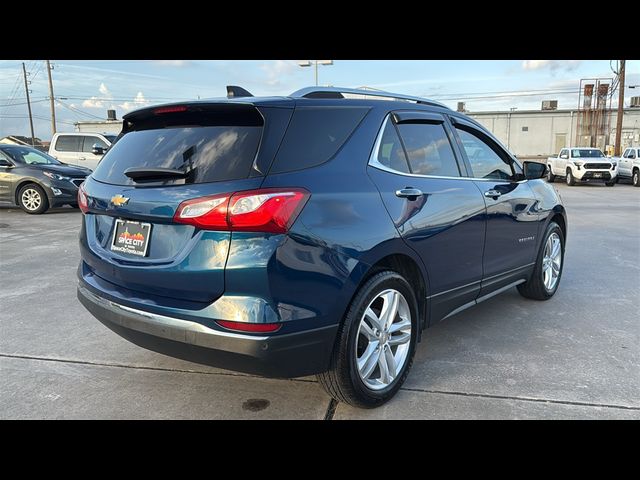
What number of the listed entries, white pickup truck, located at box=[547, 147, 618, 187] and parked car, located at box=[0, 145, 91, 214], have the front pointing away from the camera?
0

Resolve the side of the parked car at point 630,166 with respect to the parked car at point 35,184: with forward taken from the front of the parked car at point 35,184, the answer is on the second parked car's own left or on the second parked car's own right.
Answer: on the second parked car's own left

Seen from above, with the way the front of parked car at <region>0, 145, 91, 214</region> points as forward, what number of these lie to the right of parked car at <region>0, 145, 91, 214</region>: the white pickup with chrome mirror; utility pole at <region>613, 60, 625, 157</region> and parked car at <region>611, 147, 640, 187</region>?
0

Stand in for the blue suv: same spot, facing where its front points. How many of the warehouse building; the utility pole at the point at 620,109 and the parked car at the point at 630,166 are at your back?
0

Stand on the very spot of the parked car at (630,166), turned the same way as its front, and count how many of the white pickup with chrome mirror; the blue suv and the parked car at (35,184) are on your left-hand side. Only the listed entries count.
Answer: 0

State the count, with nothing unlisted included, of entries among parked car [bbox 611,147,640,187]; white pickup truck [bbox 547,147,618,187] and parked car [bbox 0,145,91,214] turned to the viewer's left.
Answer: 0

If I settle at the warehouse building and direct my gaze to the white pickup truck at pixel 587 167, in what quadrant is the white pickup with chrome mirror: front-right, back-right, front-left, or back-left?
front-right

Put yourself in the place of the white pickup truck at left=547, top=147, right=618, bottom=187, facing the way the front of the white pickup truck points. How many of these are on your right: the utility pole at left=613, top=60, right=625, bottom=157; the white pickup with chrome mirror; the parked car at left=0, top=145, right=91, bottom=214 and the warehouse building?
2

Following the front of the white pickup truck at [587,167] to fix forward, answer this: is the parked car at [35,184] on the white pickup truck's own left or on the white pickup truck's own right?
on the white pickup truck's own right

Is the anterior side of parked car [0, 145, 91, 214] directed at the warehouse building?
no

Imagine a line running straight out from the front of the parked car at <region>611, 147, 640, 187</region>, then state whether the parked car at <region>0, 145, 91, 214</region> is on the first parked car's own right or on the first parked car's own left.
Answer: on the first parked car's own right

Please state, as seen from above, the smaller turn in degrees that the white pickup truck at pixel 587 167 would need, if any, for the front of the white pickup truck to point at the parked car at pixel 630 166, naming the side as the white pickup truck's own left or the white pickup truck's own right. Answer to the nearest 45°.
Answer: approximately 90° to the white pickup truck's own left

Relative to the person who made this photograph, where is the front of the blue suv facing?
facing away from the viewer and to the right of the viewer

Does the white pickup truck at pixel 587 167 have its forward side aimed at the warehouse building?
no

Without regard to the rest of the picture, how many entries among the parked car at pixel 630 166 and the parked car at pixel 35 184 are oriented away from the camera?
0

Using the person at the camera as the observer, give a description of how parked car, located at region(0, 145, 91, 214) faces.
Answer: facing the viewer and to the right of the viewer

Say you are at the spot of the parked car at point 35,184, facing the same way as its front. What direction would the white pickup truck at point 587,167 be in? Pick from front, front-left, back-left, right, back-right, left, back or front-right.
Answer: front-left

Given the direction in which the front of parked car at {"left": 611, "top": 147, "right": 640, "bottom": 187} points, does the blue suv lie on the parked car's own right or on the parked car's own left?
on the parked car's own right

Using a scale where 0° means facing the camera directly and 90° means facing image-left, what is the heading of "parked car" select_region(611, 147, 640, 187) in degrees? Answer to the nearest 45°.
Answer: approximately 315°

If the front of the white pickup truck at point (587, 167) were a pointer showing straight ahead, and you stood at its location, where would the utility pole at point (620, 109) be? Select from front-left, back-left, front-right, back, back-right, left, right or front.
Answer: back-left

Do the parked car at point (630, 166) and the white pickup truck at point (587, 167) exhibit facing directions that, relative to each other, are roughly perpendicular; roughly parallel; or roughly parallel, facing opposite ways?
roughly parallel
